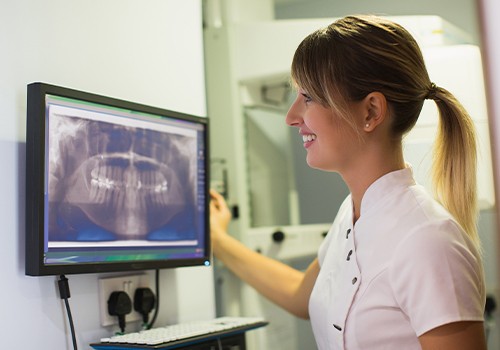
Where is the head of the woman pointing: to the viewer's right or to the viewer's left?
to the viewer's left

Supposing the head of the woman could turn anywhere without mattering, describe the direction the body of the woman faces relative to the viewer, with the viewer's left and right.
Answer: facing to the left of the viewer

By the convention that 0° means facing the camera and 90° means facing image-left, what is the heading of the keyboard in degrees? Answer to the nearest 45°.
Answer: approximately 315°
